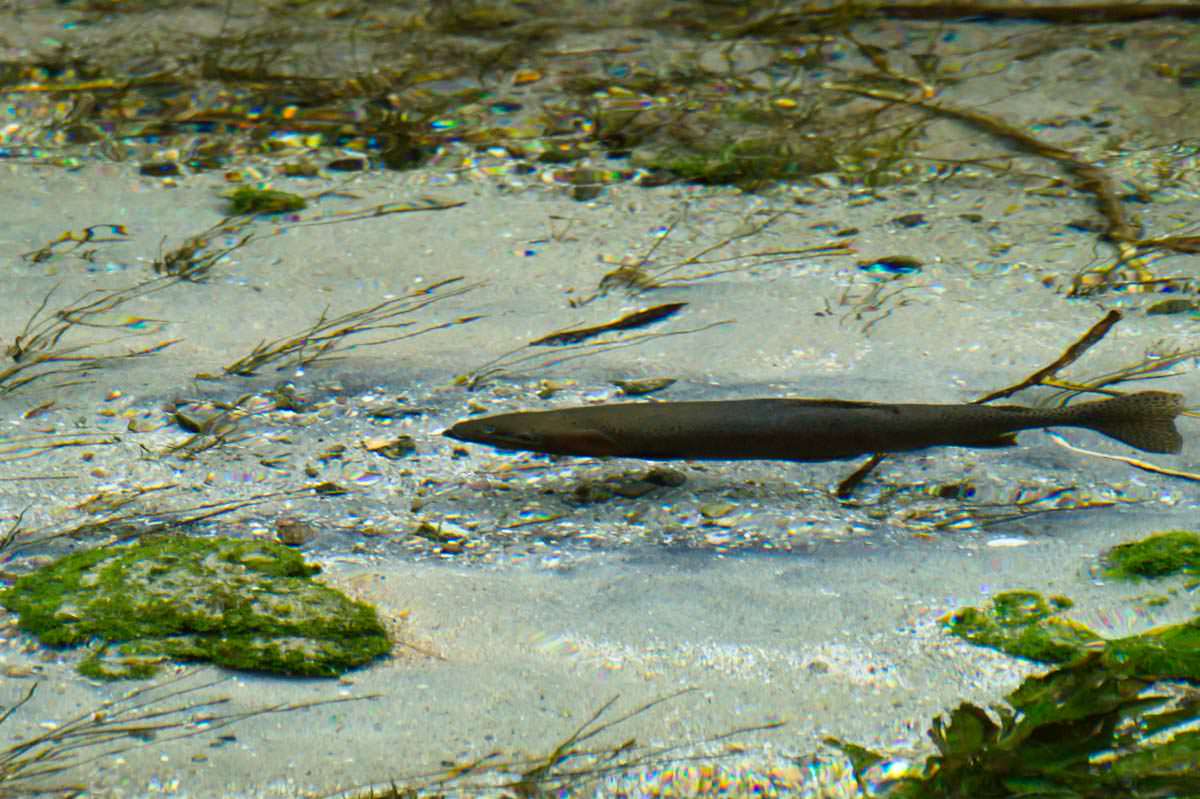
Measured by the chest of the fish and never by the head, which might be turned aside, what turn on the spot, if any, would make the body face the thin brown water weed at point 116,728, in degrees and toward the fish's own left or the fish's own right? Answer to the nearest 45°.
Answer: approximately 45° to the fish's own left

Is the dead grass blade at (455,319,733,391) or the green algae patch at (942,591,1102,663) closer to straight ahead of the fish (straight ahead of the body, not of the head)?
the dead grass blade

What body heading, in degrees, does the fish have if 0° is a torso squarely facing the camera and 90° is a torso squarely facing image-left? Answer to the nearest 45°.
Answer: approximately 90°

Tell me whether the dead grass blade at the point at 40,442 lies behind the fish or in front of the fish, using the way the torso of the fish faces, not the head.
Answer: in front

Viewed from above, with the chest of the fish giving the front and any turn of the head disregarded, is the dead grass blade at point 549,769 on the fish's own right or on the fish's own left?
on the fish's own left

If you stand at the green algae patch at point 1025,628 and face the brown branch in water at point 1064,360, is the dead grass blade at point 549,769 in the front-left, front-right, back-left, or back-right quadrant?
back-left

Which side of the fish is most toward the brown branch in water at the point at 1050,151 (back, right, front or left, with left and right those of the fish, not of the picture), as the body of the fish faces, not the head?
right

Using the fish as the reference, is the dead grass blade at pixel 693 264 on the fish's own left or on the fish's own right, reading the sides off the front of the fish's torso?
on the fish's own right

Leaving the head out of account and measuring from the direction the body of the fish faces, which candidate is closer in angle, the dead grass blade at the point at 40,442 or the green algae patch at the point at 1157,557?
the dead grass blade

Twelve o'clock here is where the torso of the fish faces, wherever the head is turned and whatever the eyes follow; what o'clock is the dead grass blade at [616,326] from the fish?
The dead grass blade is roughly at 2 o'clock from the fish.

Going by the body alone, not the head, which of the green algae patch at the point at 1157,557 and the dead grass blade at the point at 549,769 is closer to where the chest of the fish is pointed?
the dead grass blade

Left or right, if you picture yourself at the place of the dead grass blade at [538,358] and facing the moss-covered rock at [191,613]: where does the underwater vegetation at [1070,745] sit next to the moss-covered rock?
left

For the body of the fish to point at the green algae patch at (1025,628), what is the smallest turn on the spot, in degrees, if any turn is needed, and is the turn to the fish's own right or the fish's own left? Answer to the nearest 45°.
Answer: approximately 135° to the fish's own left
